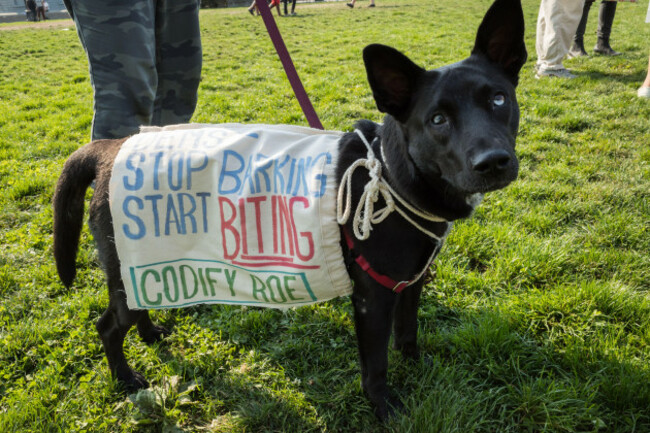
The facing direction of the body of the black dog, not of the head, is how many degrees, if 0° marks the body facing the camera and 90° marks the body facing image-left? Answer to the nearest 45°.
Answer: approximately 270°
